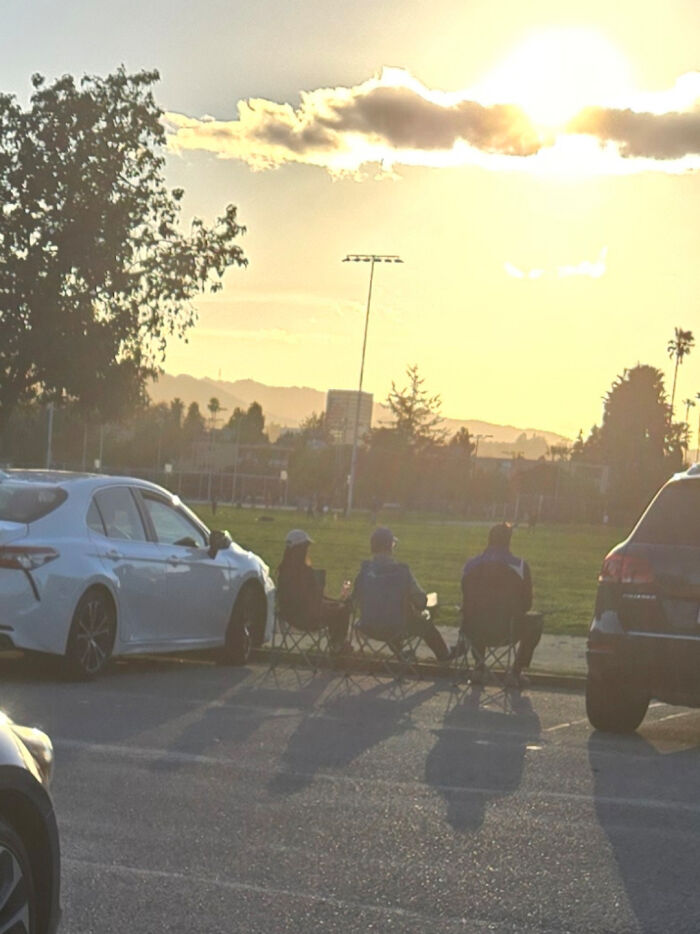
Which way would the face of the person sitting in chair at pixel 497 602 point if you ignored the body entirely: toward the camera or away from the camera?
away from the camera

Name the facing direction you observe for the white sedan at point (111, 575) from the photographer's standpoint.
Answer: facing away from the viewer and to the right of the viewer

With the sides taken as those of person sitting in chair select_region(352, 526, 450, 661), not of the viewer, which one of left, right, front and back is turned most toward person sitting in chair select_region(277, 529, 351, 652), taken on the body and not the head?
left

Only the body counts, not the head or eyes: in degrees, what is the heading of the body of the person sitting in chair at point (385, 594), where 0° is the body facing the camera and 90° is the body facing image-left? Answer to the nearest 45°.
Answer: approximately 225°

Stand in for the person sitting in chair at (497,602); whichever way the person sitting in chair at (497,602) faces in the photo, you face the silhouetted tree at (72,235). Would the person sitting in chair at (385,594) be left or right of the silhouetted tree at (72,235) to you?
left

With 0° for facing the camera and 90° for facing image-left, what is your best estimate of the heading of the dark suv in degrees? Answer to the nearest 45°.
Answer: approximately 180°
